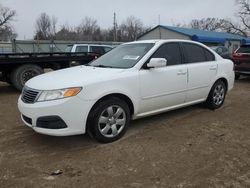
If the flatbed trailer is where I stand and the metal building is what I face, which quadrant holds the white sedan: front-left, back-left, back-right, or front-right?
back-right

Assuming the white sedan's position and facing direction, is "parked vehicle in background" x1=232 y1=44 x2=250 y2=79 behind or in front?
behind

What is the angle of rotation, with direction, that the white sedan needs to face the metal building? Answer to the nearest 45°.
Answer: approximately 135° to its right

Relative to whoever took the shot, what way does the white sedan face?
facing the viewer and to the left of the viewer

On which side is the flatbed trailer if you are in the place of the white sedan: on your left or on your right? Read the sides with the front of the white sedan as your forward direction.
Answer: on your right
